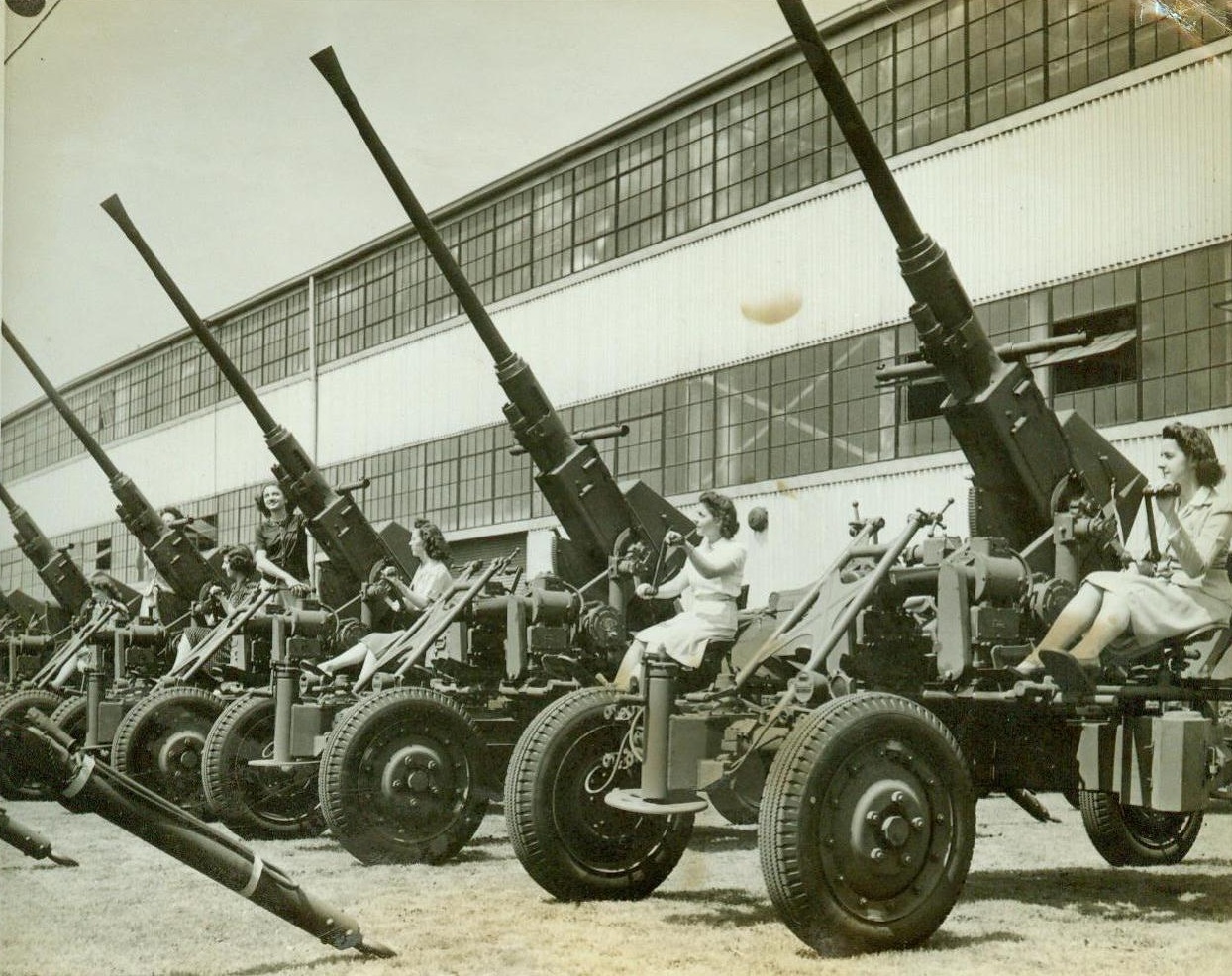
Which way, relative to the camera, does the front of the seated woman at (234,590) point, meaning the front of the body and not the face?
to the viewer's left

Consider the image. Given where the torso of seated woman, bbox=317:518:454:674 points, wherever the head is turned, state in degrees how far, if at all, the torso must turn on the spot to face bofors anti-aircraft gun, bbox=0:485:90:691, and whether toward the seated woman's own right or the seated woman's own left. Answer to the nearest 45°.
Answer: approximately 45° to the seated woman's own right

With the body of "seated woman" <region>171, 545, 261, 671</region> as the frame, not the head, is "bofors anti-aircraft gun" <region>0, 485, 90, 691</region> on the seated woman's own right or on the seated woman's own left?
on the seated woman's own right

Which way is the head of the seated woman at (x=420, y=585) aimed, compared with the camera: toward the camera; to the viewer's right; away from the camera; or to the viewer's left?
to the viewer's left

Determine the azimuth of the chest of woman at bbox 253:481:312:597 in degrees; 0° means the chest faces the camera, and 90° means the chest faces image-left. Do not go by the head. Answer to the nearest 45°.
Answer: approximately 0°

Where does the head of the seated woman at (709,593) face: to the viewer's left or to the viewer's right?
to the viewer's left

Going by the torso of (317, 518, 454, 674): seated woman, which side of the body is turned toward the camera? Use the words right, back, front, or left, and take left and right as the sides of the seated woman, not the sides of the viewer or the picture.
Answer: left
